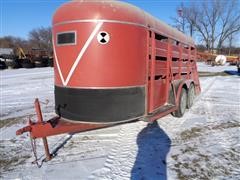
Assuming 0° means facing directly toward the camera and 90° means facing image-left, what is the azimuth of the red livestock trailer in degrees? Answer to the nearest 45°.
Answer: approximately 45°
